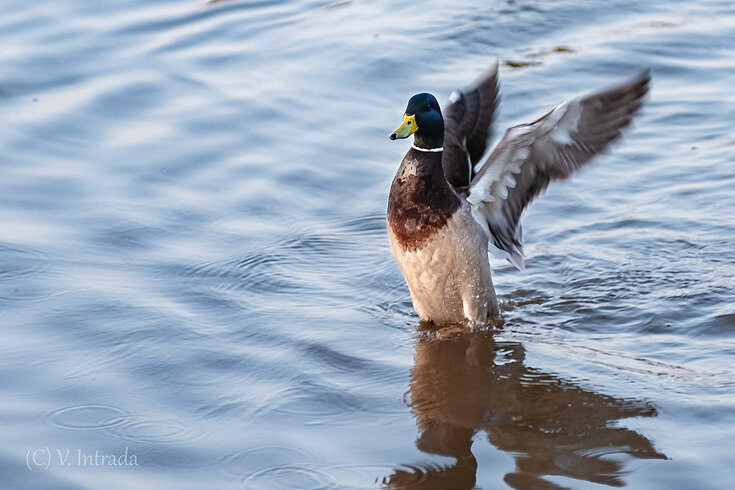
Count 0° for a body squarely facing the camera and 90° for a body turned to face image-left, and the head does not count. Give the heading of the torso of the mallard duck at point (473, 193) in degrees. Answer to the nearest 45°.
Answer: approximately 45°
